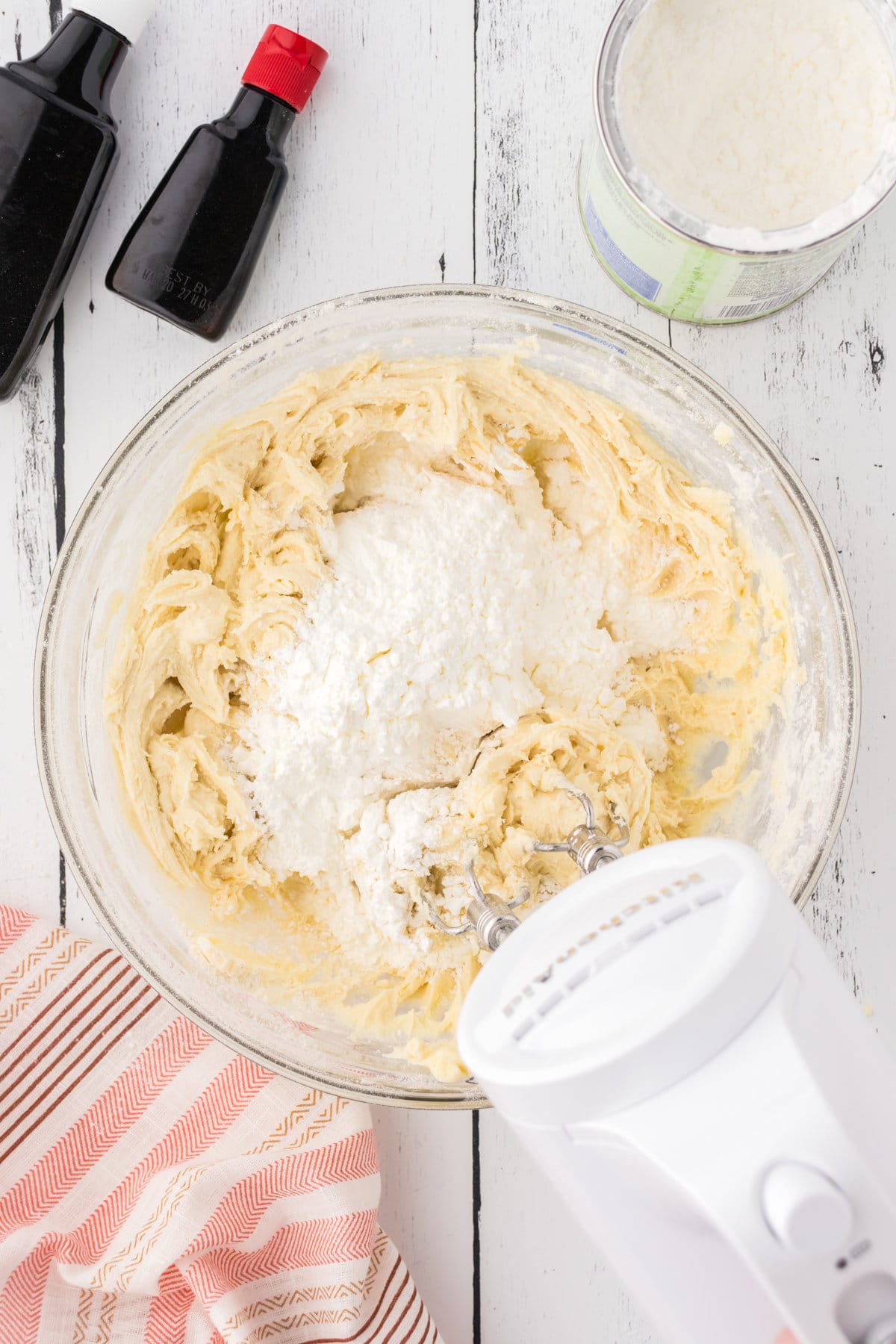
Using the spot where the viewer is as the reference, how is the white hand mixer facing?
facing away from the viewer and to the left of the viewer

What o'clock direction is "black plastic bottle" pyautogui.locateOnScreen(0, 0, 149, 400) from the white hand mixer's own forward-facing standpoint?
The black plastic bottle is roughly at 11 o'clock from the white hand mixer.

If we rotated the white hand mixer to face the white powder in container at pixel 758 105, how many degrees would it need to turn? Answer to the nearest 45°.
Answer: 0° — it already faces it

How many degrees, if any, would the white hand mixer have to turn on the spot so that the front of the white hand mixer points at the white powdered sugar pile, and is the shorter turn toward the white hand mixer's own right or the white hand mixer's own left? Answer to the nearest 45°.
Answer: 0° — it already faces it
